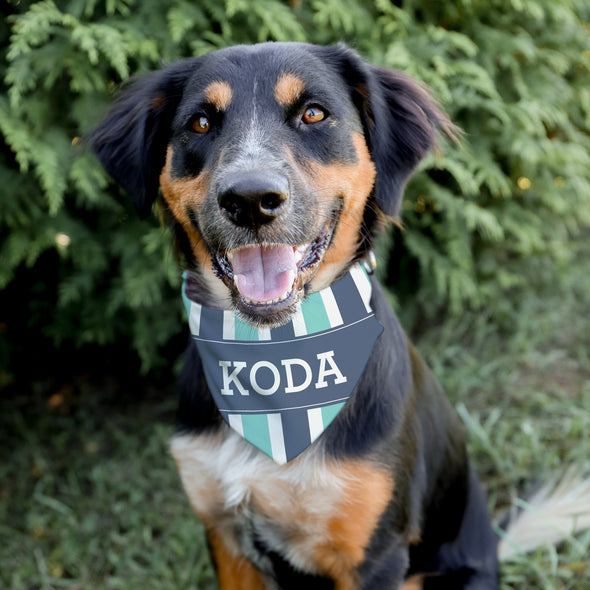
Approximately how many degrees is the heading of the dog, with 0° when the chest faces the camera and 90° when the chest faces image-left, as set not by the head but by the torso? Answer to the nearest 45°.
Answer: approximately 45°
